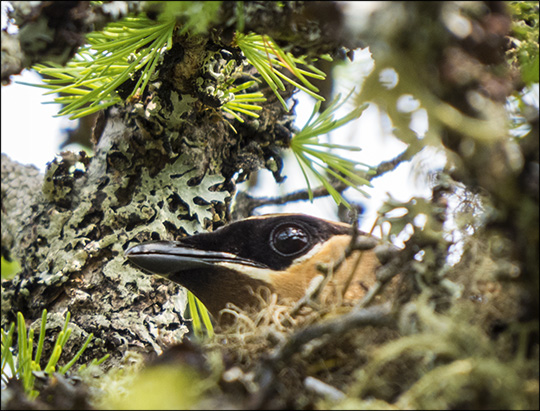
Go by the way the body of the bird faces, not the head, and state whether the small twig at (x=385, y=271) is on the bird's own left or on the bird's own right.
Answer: on the bird's own left

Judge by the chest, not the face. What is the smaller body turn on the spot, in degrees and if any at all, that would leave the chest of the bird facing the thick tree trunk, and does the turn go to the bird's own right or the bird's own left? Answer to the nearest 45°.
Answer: approximately 45° to the bird's own right

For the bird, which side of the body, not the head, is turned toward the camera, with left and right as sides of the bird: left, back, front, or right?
left

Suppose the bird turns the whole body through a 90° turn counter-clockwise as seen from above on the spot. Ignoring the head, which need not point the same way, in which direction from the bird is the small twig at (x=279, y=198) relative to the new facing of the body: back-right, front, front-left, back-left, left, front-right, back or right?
back

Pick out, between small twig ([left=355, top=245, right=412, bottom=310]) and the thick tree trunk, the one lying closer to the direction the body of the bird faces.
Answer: the thick tree trunk
